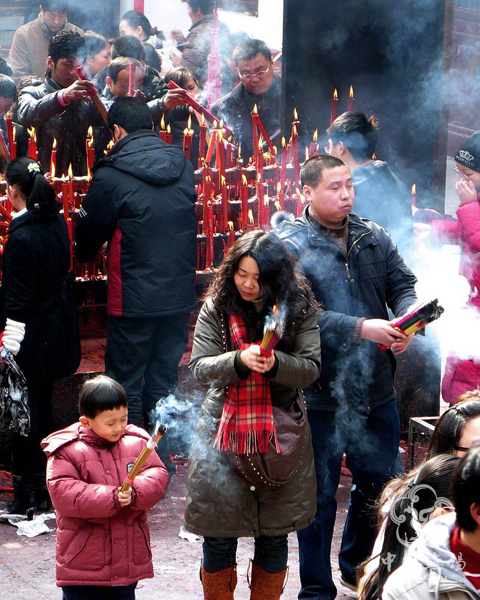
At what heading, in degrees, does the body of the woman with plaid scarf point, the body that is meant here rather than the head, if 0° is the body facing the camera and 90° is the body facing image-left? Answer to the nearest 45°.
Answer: approximately 0°

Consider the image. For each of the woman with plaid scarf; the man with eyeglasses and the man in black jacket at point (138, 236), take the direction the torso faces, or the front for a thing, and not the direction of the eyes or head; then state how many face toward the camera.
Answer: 2

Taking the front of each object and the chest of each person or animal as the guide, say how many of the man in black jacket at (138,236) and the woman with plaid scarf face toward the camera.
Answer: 1

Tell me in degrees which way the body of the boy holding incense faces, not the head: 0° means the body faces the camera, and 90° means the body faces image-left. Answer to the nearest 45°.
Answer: approximately 315°

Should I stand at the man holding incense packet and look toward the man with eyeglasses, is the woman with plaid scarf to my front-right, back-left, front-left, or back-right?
back-left

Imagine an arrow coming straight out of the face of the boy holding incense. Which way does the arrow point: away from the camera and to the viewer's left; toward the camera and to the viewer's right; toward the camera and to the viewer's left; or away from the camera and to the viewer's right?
toward the camera and to the viewer's right

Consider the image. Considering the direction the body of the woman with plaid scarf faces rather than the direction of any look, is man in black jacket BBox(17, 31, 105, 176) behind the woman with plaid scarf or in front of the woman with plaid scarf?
behind

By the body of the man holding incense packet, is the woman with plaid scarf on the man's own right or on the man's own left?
on the man's own right

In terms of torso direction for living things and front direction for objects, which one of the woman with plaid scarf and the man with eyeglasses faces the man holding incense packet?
the man with eyeglasses

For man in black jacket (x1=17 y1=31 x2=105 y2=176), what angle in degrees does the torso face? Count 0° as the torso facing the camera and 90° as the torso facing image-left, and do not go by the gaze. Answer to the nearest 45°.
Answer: approximately 315°

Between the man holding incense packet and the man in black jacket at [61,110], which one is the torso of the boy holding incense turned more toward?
the man holding incense packet
